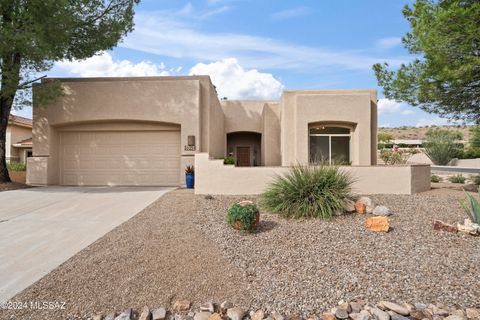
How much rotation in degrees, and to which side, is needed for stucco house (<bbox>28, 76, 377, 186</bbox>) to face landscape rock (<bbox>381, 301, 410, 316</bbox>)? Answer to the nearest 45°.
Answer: approximately 45° to its left

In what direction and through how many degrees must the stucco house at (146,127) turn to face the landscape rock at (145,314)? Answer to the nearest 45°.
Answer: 0° — it already faces it

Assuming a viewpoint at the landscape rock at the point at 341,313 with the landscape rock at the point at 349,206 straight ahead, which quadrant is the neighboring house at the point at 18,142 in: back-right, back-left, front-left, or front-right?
front-left

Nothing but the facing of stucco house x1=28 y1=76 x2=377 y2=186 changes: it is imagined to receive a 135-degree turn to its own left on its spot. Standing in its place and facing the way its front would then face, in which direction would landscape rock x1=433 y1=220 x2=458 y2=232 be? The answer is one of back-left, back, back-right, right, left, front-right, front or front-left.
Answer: right

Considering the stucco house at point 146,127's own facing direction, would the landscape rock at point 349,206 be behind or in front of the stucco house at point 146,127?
in front

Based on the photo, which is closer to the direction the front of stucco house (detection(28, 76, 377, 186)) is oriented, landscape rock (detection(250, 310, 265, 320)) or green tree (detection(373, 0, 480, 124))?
the landscape rock

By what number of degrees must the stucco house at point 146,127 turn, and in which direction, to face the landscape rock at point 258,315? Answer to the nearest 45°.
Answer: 0° — it already faces it

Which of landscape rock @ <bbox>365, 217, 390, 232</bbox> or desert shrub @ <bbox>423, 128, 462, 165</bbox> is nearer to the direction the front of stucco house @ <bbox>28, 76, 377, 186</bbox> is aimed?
the landscape rock

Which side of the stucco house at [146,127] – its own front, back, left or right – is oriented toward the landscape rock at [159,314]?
front

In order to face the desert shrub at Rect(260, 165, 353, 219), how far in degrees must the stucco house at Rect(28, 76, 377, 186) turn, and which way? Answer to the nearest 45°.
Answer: approximately 45° to its left

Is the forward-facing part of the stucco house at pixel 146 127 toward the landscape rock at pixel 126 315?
yes

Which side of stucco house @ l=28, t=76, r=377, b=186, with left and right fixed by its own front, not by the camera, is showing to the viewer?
front

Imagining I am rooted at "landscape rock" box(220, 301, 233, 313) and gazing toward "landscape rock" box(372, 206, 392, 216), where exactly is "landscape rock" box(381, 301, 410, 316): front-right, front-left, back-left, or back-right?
front-right

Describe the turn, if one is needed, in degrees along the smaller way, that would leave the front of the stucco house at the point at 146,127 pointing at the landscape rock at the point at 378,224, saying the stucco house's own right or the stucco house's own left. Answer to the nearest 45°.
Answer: approximately 45° to the stucco house's own left

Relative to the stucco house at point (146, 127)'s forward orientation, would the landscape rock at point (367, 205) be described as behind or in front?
in front
